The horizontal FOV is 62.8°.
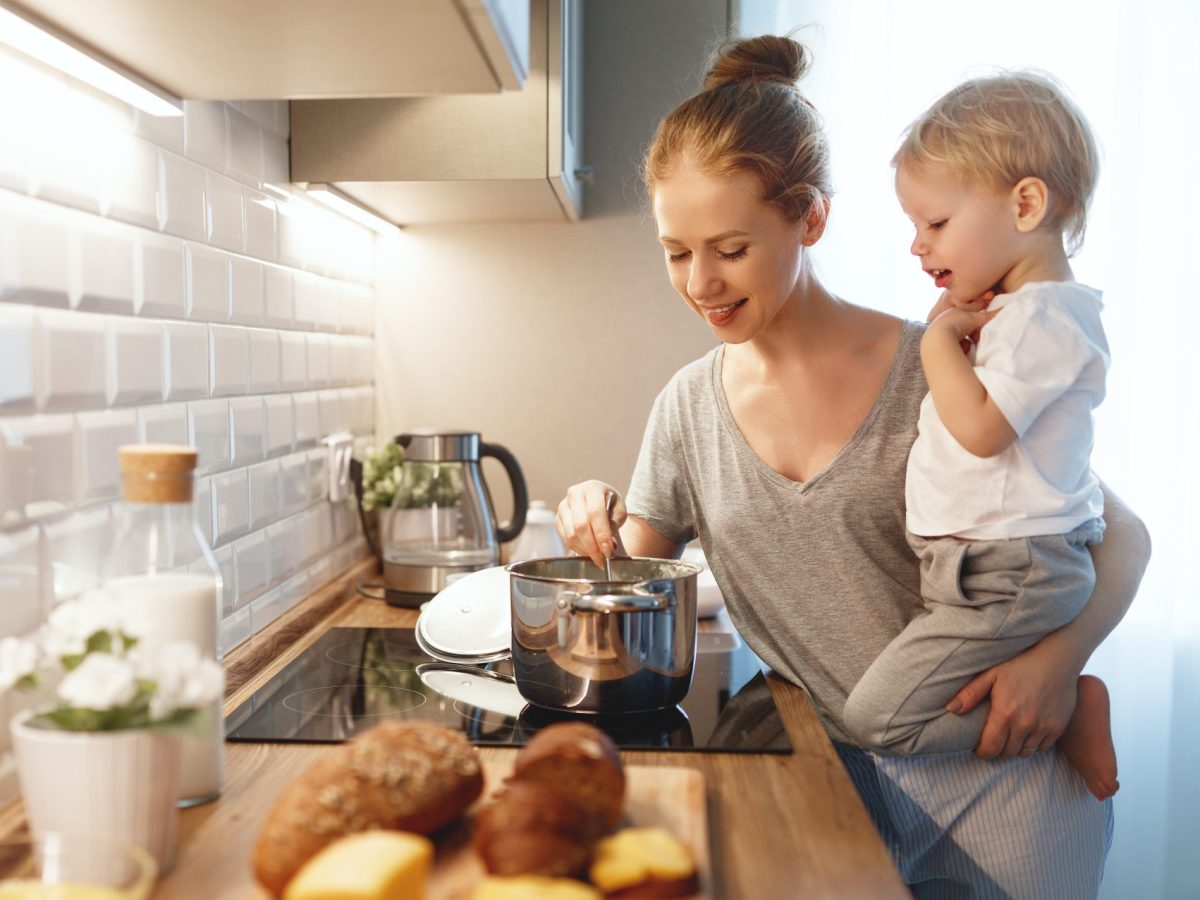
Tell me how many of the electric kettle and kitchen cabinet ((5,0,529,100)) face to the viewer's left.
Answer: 1

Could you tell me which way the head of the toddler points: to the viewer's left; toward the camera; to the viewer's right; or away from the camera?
to the viewer's left

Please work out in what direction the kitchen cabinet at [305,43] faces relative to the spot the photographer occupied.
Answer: facing to the right of the viewer

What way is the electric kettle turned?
to the viewer's left

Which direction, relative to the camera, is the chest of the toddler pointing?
to the viewer's left

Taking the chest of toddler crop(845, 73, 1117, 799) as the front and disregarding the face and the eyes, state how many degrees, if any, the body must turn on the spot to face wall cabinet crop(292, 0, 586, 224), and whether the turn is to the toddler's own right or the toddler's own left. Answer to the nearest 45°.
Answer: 0° — they already face it

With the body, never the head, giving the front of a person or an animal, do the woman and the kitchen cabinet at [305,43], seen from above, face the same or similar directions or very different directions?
very different directions

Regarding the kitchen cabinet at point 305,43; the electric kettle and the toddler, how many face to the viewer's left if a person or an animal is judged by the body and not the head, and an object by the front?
2

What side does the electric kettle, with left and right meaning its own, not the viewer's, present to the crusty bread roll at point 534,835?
left
